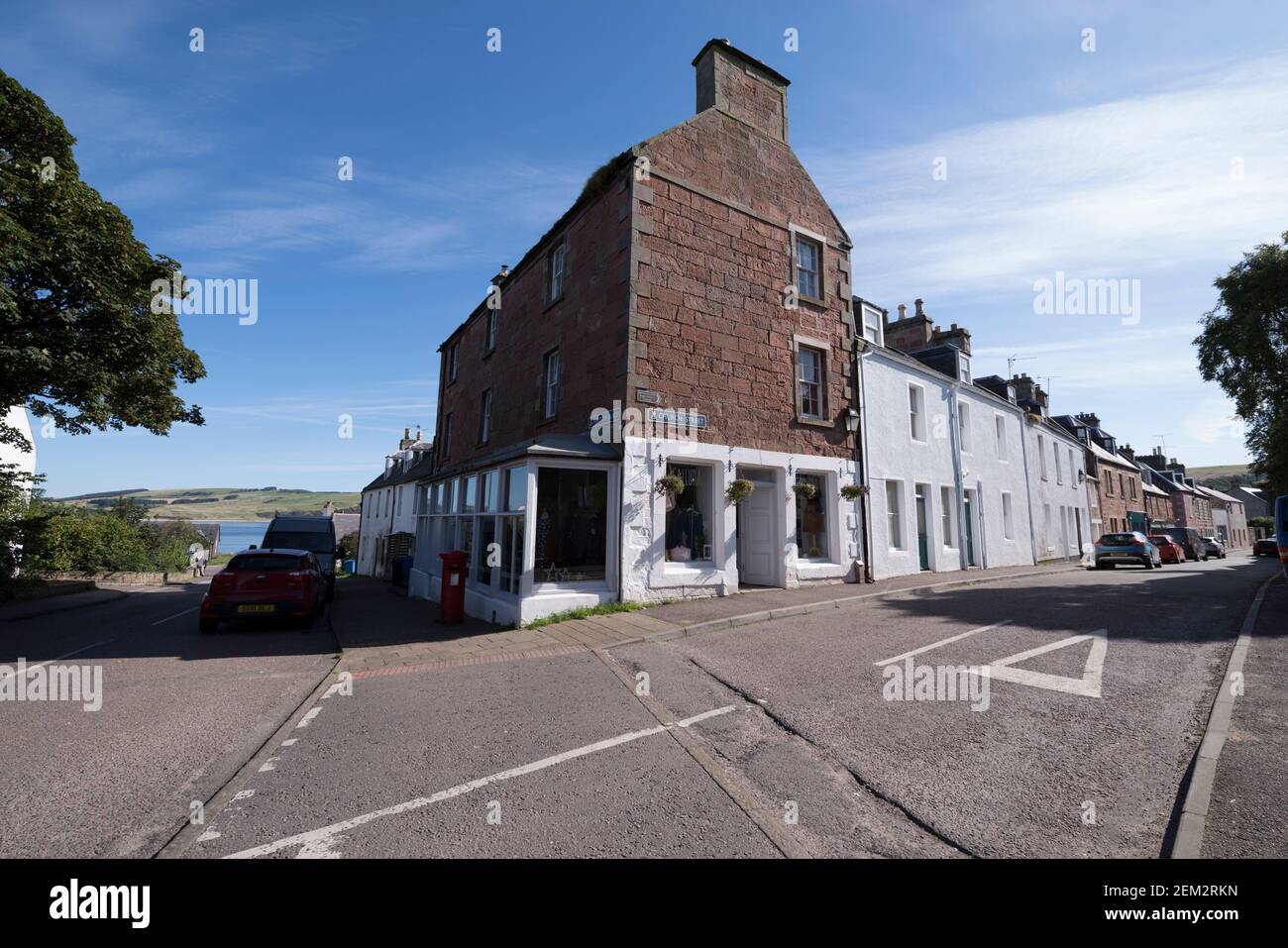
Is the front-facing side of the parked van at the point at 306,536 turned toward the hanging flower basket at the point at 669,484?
no

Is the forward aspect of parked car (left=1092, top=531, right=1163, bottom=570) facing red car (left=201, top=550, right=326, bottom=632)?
no

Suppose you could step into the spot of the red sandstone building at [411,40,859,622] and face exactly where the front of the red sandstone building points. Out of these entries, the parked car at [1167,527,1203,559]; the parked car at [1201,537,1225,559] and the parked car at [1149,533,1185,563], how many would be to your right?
0

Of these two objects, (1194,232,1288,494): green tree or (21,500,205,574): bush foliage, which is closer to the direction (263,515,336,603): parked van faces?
the bush foliage

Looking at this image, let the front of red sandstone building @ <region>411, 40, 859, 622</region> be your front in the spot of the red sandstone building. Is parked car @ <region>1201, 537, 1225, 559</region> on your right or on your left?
on your left
